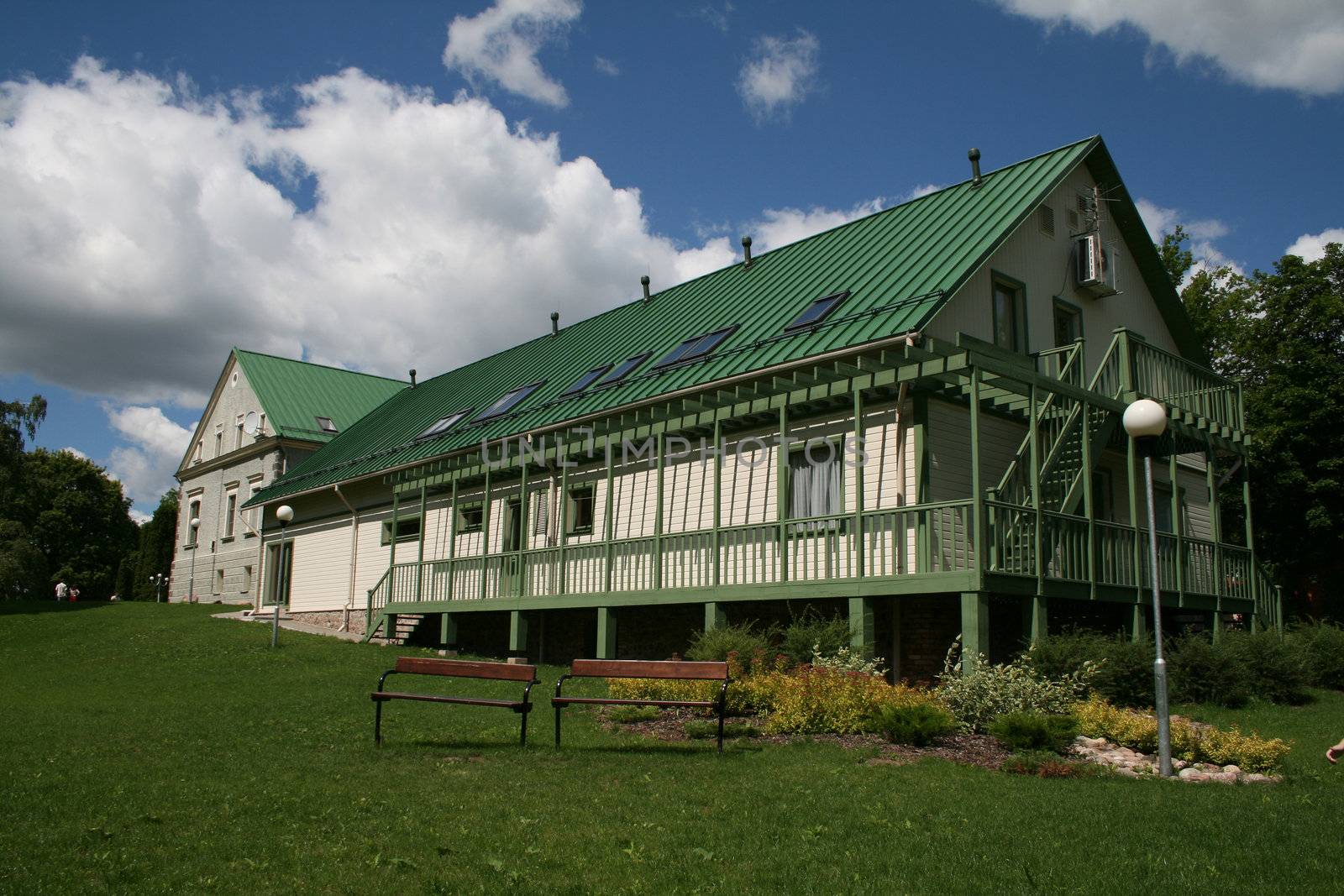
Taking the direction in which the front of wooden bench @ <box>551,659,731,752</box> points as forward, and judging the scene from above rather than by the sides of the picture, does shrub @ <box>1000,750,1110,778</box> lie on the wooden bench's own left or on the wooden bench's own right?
on the wooden bench's own left

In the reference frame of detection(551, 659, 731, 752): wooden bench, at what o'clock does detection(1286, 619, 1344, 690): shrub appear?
The shrub is roughly at 8 o'clock from the wooden bench.

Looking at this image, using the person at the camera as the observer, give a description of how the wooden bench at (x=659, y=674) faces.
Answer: facing the viewer

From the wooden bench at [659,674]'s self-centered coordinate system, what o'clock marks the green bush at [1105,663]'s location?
The green bush is roughly at 8 o'clock from the wooden bench.

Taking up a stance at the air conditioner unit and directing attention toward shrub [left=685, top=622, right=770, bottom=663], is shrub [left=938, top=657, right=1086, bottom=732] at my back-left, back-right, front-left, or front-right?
front-left

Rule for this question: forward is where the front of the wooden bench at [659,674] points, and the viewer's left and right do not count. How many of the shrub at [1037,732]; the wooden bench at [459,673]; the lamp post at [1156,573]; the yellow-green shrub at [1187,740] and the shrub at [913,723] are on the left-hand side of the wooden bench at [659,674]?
4

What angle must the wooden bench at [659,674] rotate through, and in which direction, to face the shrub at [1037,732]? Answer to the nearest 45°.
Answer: approximately 90° to its left

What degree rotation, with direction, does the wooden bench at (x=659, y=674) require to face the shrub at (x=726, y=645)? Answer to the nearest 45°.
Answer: approximately 180°

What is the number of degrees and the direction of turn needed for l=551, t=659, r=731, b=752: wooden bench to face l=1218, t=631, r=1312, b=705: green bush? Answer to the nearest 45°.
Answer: approximately 135° to its left

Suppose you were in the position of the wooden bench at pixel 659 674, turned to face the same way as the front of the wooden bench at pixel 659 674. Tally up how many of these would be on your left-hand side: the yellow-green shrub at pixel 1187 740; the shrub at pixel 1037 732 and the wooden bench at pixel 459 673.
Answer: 2

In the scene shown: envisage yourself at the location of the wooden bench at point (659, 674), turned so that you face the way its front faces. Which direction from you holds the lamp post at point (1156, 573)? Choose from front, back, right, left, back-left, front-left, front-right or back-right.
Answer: left

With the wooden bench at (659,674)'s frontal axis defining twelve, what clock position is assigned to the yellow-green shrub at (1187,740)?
The yellow-green shrub is roughly at 9 o'clock from the wooden bench.

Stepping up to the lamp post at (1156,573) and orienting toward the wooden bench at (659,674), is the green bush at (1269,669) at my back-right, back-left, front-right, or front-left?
back-right

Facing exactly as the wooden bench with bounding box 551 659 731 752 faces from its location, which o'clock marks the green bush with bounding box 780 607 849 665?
The green bush is roughly at 7 o'clock from the wooden bench.

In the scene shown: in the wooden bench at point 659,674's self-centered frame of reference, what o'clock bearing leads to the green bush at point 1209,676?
The green bush is roughly at 8 o'clock from the wooden bench.

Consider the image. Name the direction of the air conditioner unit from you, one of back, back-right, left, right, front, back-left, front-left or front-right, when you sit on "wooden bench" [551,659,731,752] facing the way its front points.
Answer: back-left
